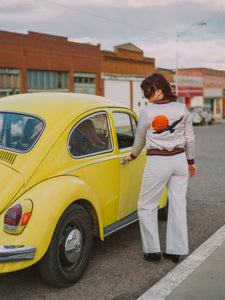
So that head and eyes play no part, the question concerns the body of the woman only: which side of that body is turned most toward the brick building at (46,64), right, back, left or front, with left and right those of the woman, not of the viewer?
front

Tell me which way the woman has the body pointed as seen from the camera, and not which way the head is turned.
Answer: away from the camera

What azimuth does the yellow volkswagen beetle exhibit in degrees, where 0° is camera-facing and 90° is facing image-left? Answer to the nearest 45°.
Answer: approximately 225°

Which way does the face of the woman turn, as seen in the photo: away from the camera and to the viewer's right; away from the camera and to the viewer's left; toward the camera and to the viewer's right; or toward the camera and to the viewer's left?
away from the camera and to the viewer's left

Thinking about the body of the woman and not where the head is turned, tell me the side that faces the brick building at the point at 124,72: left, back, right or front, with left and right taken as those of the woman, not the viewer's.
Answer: front

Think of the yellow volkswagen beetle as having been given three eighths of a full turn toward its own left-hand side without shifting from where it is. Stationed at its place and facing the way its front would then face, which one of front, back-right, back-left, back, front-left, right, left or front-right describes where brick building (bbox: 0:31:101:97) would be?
right

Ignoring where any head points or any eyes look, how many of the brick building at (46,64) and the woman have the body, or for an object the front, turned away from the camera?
1

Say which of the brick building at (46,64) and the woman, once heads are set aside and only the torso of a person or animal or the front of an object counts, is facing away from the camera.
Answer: the woman

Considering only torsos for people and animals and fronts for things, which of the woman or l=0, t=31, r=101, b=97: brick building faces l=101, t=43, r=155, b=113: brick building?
the woman

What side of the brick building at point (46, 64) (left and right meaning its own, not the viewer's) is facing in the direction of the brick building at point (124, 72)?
left

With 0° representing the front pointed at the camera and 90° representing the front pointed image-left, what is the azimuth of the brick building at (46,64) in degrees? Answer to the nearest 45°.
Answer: approximately 315°

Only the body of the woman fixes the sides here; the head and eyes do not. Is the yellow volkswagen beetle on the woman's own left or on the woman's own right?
on the woman's own left
